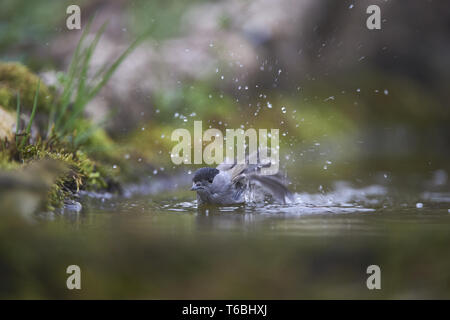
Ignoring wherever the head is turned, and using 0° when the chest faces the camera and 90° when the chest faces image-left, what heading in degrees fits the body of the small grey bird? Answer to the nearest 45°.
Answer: approximately 90°
